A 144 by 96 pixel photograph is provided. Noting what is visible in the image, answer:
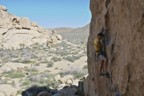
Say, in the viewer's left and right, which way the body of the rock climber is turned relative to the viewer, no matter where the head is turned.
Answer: facing to the right of the viewer

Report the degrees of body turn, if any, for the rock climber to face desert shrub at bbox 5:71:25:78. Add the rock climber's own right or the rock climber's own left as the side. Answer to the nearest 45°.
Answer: approximately 135° to the rock climber's own left
